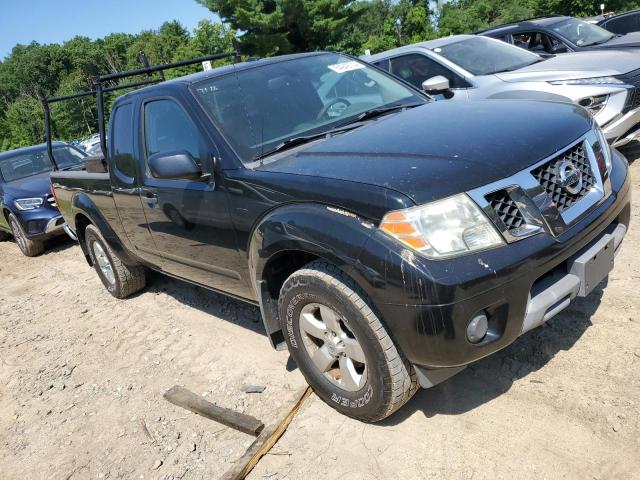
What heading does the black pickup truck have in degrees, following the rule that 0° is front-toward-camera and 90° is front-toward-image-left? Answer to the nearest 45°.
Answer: approximately 315°

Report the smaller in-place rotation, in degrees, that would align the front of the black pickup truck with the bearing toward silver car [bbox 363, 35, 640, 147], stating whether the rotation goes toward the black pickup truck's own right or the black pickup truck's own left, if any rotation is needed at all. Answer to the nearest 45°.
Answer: approximately 90° to the black pickup truck's own left

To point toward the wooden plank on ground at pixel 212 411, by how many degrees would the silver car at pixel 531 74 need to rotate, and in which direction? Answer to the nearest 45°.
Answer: approximately 90° to its right

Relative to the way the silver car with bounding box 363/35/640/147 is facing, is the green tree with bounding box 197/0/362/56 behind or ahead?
behind

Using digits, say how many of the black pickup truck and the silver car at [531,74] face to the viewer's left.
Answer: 0

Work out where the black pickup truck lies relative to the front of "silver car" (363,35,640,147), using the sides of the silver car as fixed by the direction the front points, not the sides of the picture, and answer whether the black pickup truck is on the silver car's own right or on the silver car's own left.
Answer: on the silver car's own right
